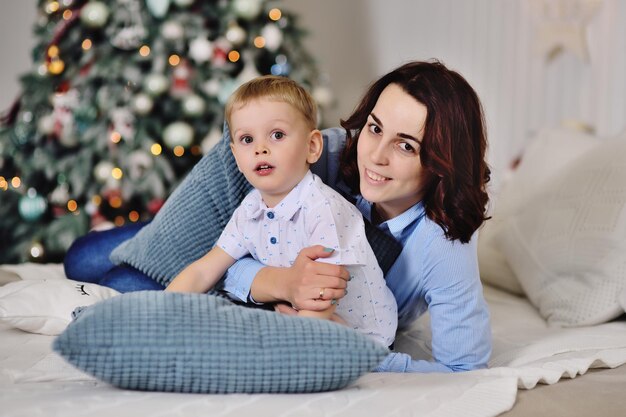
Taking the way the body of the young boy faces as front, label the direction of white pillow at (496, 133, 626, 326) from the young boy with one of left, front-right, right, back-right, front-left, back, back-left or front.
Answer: back

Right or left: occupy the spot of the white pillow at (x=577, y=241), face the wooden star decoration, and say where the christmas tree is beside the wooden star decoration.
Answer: left

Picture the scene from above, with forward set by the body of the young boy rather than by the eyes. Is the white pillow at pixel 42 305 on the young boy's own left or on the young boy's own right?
on the young boy's own right

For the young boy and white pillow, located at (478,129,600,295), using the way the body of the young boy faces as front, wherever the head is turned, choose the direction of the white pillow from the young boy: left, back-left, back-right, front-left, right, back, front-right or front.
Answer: back

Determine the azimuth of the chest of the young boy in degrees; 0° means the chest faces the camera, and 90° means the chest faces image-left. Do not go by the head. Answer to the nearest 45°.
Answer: approximately 45°

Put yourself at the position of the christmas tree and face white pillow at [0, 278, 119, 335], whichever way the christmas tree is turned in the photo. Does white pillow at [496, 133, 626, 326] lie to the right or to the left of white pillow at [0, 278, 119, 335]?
left

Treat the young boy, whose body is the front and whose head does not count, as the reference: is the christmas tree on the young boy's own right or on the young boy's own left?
on the young boy's own right

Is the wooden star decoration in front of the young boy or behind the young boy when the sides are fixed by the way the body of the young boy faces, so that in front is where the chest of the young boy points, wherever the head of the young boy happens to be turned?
behind

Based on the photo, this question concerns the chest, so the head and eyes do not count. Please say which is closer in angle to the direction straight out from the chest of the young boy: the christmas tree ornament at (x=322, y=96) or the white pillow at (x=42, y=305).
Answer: the white pillow

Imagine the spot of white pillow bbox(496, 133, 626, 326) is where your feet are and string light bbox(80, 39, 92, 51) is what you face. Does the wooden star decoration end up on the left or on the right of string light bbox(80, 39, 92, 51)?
right

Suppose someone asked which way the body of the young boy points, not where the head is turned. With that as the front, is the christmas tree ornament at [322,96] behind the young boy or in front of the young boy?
behind

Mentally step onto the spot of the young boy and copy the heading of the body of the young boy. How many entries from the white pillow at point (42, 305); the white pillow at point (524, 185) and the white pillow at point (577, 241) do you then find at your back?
2
